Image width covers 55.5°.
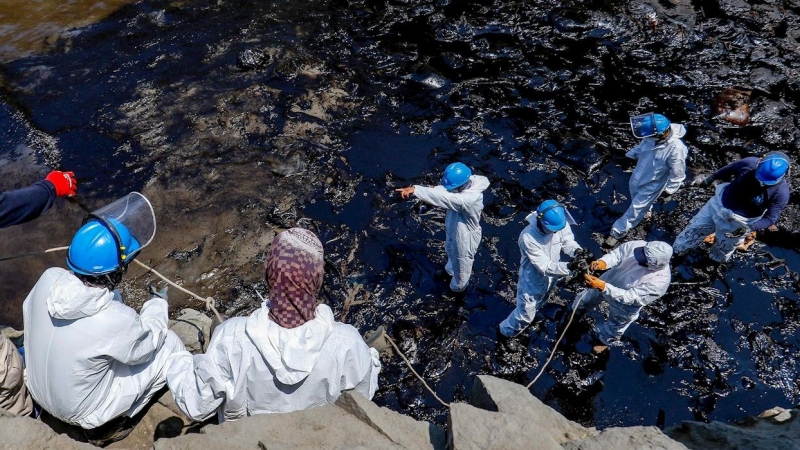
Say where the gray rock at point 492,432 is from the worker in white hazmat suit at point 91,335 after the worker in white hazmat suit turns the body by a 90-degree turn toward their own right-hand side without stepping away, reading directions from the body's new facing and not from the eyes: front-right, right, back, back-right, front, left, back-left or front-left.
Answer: front

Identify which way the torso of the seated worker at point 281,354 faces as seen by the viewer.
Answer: away from the camera

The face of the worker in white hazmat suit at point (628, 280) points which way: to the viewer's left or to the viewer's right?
to the viewer's left

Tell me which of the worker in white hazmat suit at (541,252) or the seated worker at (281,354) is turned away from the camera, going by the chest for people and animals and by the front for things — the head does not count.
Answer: the seated worker

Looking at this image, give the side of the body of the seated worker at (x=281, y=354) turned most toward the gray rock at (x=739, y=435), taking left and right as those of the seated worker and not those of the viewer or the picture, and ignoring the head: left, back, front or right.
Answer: right

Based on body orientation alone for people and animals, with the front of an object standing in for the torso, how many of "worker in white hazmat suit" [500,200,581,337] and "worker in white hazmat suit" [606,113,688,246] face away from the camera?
0

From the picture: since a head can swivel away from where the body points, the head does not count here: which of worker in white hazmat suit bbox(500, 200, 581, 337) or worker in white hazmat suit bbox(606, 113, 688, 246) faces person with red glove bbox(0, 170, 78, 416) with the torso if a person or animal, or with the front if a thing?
worker in white hazmat suit bbox(606, 113, 688, 246)

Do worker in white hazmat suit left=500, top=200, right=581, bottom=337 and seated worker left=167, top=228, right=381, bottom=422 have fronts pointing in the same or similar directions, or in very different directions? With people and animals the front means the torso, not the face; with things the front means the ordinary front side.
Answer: very different directions

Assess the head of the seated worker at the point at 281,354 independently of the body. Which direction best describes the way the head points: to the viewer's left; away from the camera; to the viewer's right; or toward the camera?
away from the camera

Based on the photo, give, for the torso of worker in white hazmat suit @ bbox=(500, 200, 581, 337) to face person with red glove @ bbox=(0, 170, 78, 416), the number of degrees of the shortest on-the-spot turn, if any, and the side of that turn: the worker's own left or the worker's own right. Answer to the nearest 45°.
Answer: approximately 90° to the worker's own right

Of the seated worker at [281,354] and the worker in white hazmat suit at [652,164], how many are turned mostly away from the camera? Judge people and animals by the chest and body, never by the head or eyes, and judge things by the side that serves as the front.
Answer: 1
